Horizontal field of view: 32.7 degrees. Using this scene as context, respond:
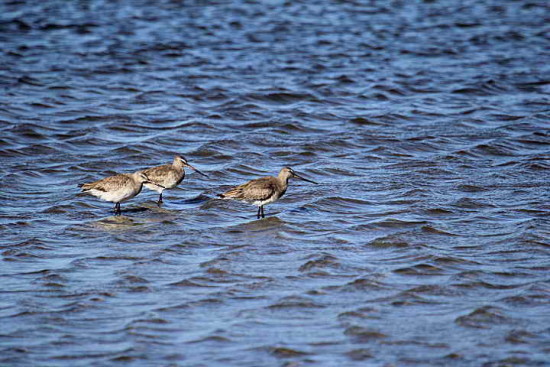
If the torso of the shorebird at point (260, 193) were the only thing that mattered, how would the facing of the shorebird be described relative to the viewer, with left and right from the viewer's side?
facing to the right of the viewer

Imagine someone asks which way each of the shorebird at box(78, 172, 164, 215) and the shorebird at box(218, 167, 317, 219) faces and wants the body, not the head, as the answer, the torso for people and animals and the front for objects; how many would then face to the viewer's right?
2

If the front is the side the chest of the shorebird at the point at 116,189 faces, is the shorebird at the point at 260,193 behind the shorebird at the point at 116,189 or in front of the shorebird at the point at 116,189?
in front

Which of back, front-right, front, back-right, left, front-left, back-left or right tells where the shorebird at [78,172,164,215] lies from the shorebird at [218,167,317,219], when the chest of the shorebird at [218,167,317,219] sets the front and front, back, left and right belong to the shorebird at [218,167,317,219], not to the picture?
back

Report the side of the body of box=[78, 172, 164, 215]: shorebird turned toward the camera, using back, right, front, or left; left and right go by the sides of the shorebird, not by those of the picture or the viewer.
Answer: right
